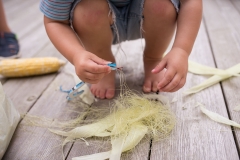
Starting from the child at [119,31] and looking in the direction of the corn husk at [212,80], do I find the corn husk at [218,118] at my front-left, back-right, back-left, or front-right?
front-right

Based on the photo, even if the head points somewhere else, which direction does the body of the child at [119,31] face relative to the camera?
toward the camera

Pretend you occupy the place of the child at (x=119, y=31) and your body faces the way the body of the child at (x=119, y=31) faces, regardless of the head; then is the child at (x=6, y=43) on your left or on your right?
on your right
